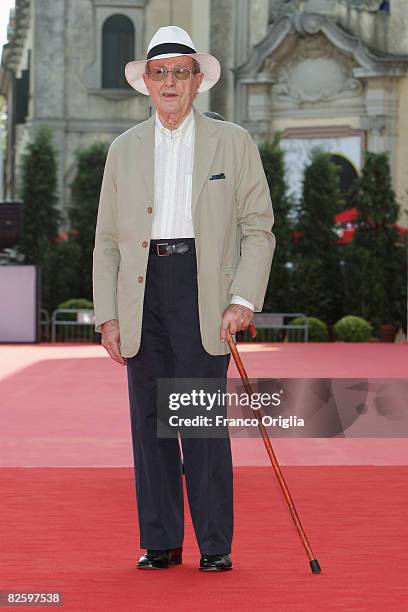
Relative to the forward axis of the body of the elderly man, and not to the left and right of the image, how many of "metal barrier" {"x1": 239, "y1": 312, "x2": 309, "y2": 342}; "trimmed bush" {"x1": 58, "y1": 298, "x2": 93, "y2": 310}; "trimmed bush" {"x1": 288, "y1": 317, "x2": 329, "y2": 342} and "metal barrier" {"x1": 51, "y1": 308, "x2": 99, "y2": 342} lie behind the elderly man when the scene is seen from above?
4

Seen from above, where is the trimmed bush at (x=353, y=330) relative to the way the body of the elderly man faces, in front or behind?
behind

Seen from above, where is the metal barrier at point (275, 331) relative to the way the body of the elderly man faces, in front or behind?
behind

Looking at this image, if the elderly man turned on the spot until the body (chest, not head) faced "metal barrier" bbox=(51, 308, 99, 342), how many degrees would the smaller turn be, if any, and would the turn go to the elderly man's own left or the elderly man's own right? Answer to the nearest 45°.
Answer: approximately 180°

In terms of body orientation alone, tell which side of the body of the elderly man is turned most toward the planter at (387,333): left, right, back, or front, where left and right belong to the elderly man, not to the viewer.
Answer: back

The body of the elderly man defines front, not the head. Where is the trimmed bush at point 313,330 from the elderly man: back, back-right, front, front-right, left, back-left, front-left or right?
back

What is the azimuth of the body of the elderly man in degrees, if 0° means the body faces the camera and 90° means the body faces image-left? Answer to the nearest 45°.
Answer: approximately 0°

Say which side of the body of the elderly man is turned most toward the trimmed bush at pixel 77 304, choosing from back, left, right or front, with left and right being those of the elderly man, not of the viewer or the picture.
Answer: back
